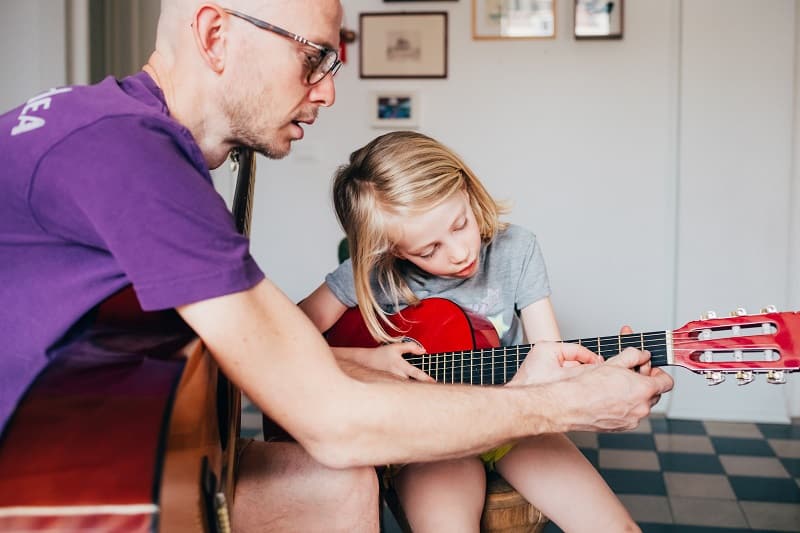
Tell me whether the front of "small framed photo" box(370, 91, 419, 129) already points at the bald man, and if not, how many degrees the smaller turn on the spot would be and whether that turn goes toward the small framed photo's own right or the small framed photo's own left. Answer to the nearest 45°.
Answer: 0° — it already faces them

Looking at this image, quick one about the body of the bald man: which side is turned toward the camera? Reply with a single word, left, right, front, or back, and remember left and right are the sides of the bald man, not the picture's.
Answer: right

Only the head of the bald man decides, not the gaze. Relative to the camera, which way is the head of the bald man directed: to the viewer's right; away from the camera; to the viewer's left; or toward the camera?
to the viewer's right

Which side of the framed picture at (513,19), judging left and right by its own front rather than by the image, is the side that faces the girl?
front

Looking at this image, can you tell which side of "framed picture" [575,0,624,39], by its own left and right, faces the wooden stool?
front

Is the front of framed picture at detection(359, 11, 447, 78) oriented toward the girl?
yes

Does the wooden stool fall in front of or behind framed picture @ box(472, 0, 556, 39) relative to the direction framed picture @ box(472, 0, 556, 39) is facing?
in front

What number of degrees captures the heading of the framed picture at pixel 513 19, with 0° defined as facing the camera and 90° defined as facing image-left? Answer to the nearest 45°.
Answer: approximately 0°
